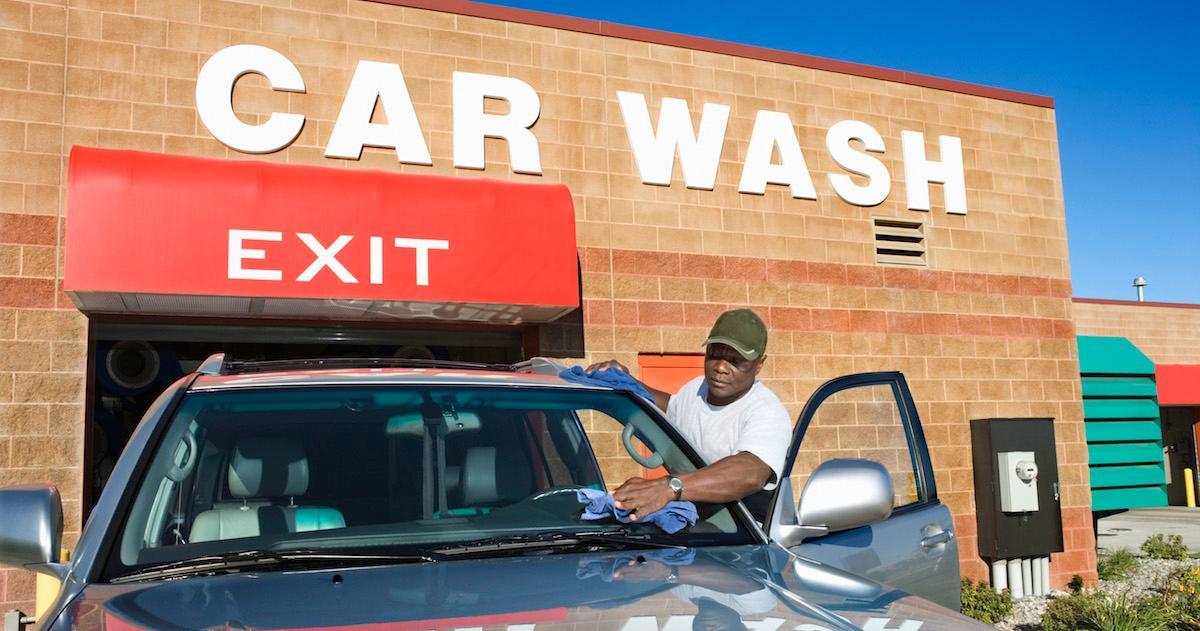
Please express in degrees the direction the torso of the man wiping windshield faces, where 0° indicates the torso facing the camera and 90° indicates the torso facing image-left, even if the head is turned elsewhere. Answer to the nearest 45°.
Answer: approximately 45°

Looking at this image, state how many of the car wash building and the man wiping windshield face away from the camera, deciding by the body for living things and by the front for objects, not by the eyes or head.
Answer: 0

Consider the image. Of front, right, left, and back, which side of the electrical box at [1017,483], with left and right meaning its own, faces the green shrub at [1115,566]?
left

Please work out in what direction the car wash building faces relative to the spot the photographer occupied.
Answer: facing the viewer and to the right of the viewer

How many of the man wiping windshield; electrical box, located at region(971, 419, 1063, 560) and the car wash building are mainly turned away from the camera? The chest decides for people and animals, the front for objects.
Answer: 0

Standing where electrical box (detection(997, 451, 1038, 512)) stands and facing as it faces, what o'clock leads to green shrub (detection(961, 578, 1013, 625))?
The green shrub is roughly at 2 o'clock from the electrical box.

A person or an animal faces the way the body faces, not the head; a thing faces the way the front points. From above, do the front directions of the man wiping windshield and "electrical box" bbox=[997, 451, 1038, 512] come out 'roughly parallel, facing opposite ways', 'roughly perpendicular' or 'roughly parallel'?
roughly perpendicular

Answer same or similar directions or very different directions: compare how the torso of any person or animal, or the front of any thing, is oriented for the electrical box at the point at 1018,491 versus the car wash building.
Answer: same or similar directions

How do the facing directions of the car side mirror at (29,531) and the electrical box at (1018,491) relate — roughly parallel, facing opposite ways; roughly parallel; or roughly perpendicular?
roughly parallel, facing opposite ways

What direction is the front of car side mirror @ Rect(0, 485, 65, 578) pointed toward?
away from the camera
